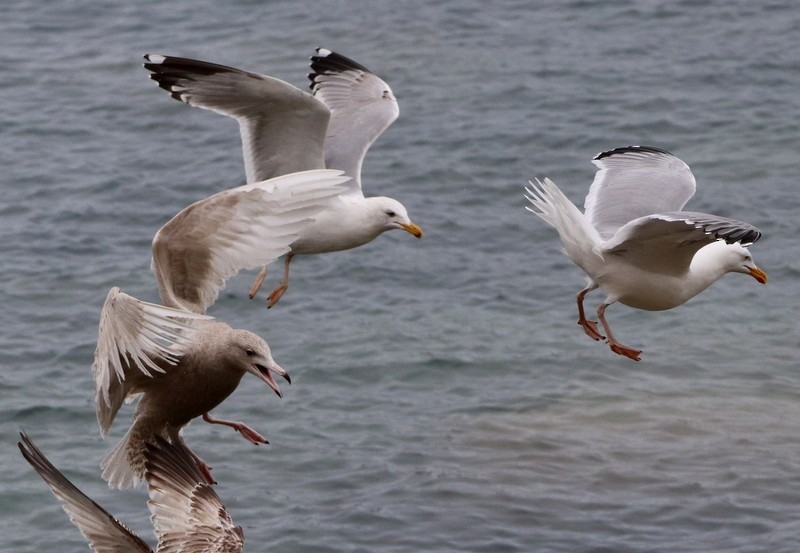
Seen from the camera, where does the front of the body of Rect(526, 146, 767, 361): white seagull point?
to the viewer's right

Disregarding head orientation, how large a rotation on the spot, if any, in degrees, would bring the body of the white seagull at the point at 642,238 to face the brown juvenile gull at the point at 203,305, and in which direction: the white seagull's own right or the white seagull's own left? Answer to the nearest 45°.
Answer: approximately 135° to the white seagull's own right

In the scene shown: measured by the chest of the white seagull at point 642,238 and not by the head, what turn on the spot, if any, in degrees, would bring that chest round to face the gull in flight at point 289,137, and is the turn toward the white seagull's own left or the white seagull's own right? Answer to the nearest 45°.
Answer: approximately 180°

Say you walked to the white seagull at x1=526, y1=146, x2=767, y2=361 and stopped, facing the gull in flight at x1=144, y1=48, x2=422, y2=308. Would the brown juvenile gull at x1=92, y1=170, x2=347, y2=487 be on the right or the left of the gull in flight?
left
